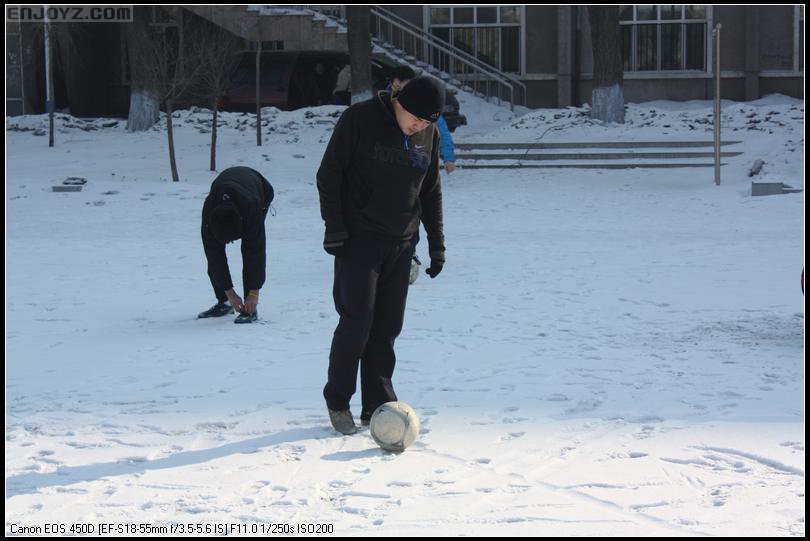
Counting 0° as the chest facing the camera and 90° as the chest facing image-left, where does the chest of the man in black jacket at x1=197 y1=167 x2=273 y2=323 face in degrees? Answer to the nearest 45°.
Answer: approximately 45°

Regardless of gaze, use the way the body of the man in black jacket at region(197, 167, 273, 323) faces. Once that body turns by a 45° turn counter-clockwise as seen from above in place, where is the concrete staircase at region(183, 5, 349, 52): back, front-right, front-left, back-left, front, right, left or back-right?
back

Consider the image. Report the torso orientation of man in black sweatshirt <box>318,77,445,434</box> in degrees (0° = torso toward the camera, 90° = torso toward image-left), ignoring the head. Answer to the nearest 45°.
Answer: approximately 315°

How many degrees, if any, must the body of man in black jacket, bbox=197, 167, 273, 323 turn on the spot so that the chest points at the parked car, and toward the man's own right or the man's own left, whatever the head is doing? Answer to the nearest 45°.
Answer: approximately 135° to the man's own right

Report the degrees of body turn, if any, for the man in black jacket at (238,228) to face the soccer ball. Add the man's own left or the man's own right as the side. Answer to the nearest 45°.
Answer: approximately 45° to the man's own left

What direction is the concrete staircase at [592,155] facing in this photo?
toward the camera

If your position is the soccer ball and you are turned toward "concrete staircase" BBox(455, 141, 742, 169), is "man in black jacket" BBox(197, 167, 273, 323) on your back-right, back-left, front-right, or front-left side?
front-left

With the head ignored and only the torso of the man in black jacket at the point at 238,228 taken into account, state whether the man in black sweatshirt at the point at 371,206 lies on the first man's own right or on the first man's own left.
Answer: on the first man's own left

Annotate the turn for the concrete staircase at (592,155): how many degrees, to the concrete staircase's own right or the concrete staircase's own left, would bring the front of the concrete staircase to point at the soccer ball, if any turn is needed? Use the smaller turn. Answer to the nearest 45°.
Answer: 0° — it already faces it

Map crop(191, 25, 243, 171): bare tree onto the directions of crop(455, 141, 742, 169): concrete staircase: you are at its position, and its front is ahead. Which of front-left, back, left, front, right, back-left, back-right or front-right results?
right

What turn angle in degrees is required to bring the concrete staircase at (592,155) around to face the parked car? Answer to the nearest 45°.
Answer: approximately 135° to its right
